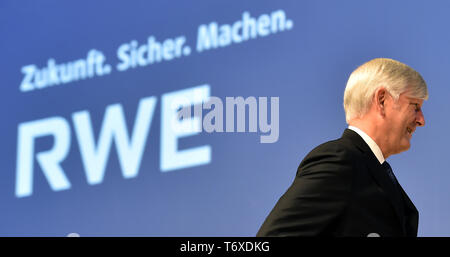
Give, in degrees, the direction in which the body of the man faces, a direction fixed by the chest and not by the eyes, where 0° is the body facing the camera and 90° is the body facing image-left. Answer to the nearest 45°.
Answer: approximately 270°

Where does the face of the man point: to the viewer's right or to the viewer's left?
to the viewer's right
